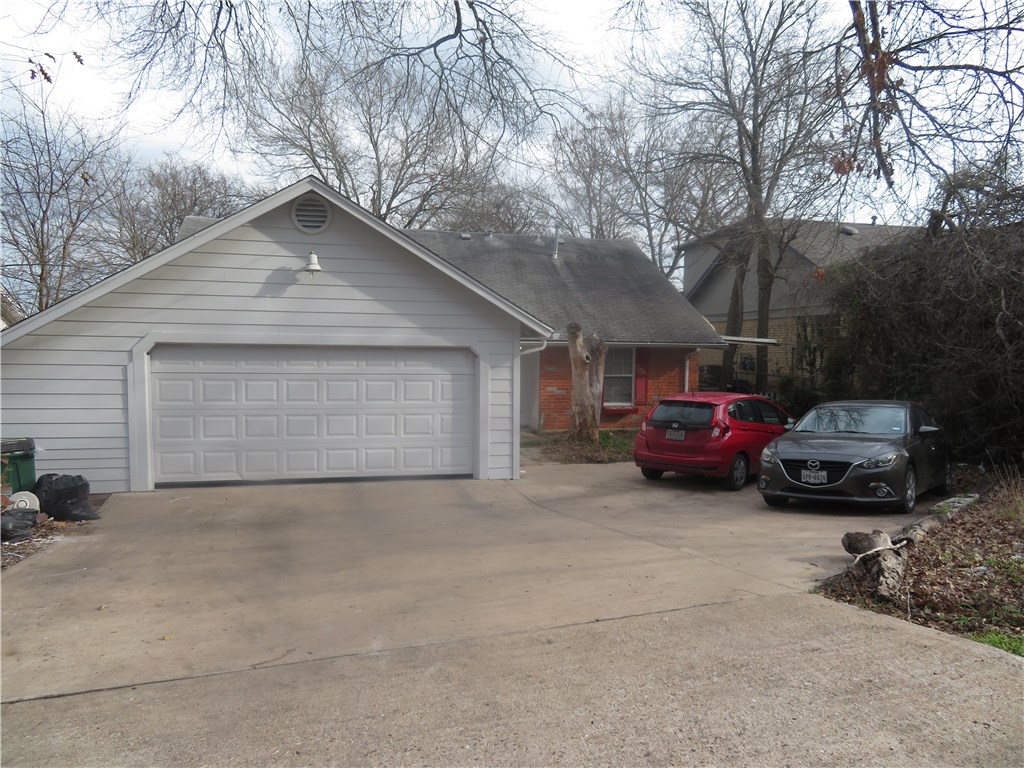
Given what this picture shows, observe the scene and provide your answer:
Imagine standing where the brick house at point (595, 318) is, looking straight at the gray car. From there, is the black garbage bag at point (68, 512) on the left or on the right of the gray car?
right

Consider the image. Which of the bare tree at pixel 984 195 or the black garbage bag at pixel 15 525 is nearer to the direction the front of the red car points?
the bare tree

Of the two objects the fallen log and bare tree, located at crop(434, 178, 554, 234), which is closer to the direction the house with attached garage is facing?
the fallen log

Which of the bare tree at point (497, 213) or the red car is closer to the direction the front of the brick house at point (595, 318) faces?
the red car

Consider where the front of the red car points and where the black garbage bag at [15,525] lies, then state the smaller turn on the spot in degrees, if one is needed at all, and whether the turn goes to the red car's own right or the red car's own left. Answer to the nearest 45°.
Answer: approximately 180°

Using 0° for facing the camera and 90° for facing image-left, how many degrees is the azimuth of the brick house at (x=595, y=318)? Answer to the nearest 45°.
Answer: approximately 0°

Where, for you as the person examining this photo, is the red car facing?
facing away from the viewer and to the right of the viewer

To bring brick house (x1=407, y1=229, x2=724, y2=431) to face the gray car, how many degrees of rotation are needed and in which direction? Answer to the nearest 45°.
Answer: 0° — it already faces it

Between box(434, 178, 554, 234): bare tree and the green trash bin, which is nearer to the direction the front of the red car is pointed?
the bare tree

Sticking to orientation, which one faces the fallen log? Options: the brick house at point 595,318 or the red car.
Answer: the brick house
